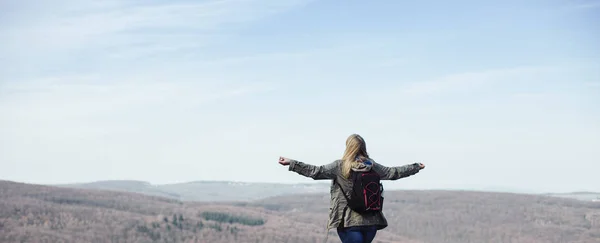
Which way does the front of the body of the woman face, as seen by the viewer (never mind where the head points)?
away from the camera

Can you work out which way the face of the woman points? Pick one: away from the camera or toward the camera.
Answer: away from the camera
